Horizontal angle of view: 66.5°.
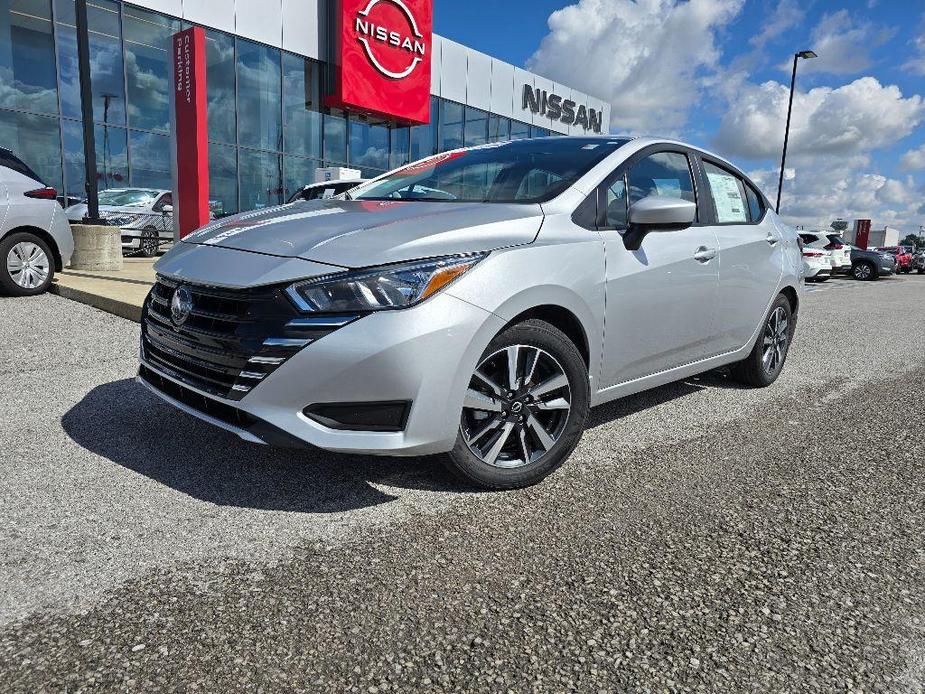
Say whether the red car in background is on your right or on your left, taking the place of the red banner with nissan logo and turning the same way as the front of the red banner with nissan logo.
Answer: on your left

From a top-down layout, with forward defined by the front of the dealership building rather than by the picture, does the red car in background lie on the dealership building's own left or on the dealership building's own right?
on the dealership building's own left

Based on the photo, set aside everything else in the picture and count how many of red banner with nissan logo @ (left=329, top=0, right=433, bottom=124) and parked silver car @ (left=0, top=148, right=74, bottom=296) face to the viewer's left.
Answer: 1

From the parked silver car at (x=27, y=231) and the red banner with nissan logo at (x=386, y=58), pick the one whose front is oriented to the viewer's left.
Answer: the parked silver car

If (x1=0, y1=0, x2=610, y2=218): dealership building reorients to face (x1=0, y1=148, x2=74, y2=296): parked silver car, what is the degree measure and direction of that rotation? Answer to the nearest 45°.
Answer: approximately 45° to its right

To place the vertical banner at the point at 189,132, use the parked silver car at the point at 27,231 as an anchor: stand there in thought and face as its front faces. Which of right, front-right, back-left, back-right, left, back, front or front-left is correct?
back-right

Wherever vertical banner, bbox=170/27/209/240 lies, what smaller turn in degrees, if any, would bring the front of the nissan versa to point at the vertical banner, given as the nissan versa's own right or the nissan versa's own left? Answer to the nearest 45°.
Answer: approximately 90° to the nissan versa's own right

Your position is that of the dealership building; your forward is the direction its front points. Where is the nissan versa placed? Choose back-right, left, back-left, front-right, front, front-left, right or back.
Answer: front-right

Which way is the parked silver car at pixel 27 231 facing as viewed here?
to the viewer's left

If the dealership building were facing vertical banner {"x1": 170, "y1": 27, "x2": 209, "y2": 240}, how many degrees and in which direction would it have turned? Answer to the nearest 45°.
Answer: approximately 45° to its right

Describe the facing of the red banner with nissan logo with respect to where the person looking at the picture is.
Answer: facing the viewer and to the right of the viewer

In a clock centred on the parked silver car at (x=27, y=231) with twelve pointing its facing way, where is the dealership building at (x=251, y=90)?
The dealership building is roughly at 4 o'clock from the parked silver car.

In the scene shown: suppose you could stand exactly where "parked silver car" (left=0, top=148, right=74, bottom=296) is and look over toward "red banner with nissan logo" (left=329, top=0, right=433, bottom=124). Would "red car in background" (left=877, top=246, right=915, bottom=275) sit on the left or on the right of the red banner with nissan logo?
right
